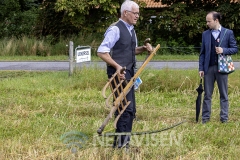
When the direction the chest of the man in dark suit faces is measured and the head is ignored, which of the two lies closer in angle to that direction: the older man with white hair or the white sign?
the older man with white hair

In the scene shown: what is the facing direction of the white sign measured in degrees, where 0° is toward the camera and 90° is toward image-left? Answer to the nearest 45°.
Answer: approximately 0°

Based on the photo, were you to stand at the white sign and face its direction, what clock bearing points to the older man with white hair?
The older man with white hair is roughly at 12 o'clock from the white sign.

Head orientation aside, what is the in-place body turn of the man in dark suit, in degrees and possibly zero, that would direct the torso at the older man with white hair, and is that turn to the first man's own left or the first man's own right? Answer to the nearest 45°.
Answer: approximately 45° to the first man's own right

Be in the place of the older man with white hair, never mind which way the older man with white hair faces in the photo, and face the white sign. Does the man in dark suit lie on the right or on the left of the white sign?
right

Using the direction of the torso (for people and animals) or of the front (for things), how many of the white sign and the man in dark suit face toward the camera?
2
